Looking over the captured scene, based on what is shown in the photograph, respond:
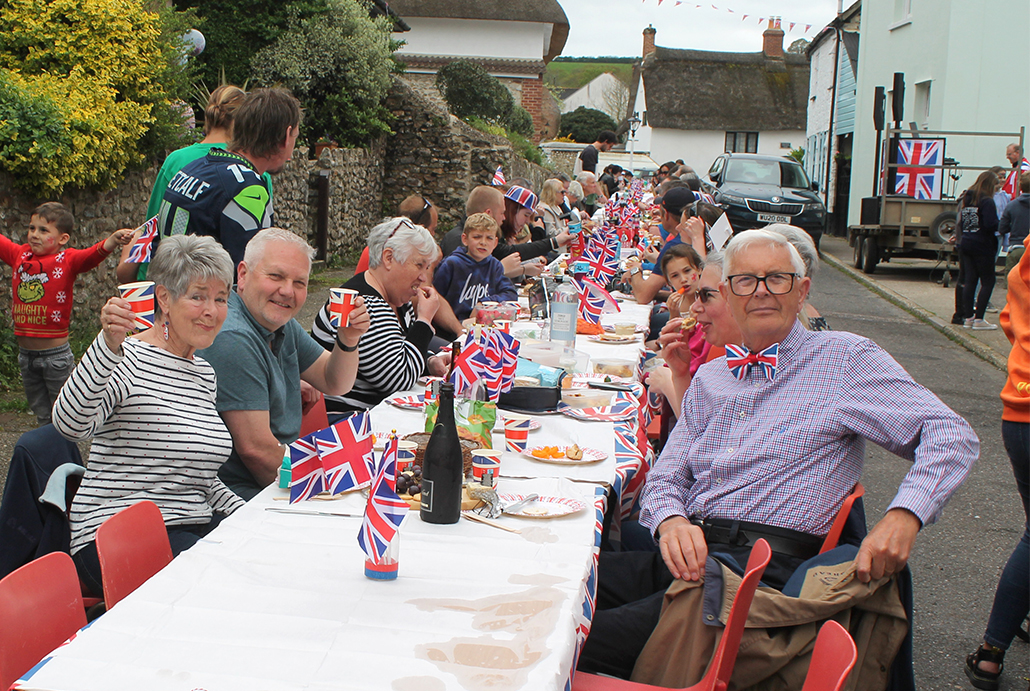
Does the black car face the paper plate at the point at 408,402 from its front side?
yes

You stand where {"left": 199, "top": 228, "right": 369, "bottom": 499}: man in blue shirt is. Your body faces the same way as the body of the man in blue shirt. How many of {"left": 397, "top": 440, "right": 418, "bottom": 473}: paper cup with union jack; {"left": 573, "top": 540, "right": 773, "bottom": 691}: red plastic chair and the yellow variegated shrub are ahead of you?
2

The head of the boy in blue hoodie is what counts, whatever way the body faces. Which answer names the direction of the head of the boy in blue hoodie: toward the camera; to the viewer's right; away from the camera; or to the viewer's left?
toward the camera

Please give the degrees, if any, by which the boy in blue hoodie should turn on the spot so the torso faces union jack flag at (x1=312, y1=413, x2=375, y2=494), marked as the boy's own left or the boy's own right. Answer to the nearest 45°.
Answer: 0° — they already face it

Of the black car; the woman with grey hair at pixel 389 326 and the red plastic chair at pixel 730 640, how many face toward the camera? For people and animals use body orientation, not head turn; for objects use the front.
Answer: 1

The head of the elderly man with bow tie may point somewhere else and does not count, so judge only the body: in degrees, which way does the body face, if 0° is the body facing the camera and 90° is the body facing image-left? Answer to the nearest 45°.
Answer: approximately 45°

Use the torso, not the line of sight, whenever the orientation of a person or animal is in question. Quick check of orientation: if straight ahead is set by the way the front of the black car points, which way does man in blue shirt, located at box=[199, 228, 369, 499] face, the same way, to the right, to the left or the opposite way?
to the left

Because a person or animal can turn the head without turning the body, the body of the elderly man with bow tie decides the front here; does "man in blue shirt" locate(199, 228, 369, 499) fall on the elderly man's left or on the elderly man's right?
on the elderly man's right

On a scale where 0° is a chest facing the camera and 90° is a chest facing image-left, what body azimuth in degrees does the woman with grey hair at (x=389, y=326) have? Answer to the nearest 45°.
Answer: approximately 270°

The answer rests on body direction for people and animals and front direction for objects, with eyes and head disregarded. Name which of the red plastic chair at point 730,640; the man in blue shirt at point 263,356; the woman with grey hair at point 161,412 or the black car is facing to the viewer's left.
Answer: the red plastic chair

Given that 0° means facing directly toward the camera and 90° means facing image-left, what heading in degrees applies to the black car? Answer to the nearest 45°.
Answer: approximately 0°

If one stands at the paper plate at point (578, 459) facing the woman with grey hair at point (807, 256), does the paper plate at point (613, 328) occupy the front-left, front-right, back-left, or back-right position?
front-left

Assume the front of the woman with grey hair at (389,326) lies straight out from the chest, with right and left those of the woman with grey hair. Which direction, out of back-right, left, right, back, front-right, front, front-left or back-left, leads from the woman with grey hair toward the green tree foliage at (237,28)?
left

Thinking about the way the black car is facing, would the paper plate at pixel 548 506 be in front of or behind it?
in front

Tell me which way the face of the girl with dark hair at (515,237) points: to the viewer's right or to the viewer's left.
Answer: to the viewer's right

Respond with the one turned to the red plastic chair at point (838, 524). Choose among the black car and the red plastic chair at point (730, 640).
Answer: the black car

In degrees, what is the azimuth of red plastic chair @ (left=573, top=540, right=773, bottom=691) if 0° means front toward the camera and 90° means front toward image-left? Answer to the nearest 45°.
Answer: approximately 90°

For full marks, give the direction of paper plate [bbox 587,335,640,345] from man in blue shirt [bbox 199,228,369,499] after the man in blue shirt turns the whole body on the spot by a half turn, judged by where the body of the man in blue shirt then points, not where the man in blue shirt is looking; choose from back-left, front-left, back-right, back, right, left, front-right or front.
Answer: right

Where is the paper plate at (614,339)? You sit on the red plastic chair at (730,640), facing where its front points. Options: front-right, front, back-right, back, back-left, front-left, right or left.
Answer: right
